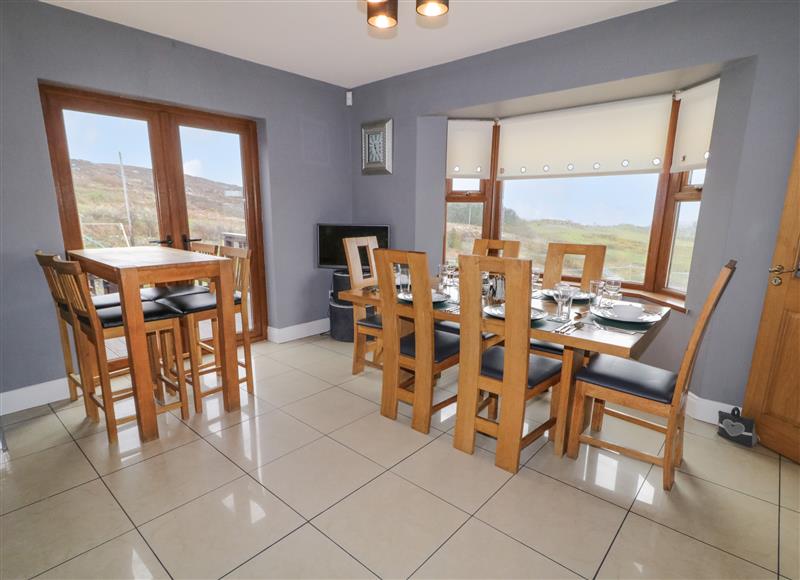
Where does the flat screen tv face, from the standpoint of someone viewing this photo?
facing the viewer

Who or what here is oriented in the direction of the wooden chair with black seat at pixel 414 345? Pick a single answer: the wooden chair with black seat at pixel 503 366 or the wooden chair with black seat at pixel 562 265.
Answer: the wooden chair with black seat at pixel 562 265

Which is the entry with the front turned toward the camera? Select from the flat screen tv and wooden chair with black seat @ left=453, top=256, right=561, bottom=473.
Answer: the flat screen tv

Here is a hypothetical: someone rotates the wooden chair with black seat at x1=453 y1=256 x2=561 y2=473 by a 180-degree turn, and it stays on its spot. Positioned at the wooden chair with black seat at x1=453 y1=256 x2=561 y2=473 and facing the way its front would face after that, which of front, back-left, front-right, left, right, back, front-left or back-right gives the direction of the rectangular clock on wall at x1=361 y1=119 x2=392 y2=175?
right

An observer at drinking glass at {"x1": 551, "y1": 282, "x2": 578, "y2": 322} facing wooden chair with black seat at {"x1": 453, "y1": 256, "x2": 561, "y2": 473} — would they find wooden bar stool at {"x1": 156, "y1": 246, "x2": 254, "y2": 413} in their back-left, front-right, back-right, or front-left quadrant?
front-right

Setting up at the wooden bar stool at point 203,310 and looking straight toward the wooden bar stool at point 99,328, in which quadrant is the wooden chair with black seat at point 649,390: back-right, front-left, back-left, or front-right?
back-left

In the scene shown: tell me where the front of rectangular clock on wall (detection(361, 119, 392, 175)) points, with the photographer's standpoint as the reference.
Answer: facing the viewer and to the left of the viewer

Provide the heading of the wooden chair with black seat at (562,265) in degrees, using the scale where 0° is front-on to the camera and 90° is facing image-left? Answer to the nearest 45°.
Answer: approximately 45°

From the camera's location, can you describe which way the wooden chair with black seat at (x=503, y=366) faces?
facing away from the viewer and to the right of the viewer

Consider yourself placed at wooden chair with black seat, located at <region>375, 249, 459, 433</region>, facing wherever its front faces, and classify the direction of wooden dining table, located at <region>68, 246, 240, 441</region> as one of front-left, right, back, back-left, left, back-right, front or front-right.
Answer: back-left

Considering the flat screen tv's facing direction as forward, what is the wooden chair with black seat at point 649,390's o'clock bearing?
The wooden chair with black seat is roughly at 11 o'clock from the flat screen tv.

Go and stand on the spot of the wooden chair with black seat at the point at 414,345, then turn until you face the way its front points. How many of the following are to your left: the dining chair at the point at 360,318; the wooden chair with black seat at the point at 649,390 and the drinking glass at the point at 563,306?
1

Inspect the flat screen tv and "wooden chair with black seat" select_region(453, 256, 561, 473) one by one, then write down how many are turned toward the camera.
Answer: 1

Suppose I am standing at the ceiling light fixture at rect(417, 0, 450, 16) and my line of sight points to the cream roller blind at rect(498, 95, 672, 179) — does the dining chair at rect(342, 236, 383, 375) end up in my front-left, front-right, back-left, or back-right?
front-left

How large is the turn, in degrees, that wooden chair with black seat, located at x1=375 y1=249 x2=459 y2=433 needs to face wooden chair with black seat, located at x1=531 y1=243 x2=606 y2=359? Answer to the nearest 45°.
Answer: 0° — it already faces it

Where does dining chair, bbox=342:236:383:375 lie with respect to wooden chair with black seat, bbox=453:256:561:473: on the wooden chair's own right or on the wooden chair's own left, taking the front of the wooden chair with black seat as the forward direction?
on the wooden chair's own left

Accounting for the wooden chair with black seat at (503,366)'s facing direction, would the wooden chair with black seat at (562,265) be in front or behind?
in front

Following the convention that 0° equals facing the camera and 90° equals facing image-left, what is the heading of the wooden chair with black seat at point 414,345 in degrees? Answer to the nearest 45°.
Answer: approximately 225°

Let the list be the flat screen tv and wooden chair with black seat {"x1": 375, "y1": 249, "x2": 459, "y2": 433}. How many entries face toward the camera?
1

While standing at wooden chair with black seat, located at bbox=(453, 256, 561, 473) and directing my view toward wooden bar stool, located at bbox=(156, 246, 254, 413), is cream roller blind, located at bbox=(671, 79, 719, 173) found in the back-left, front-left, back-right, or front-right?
back-right
